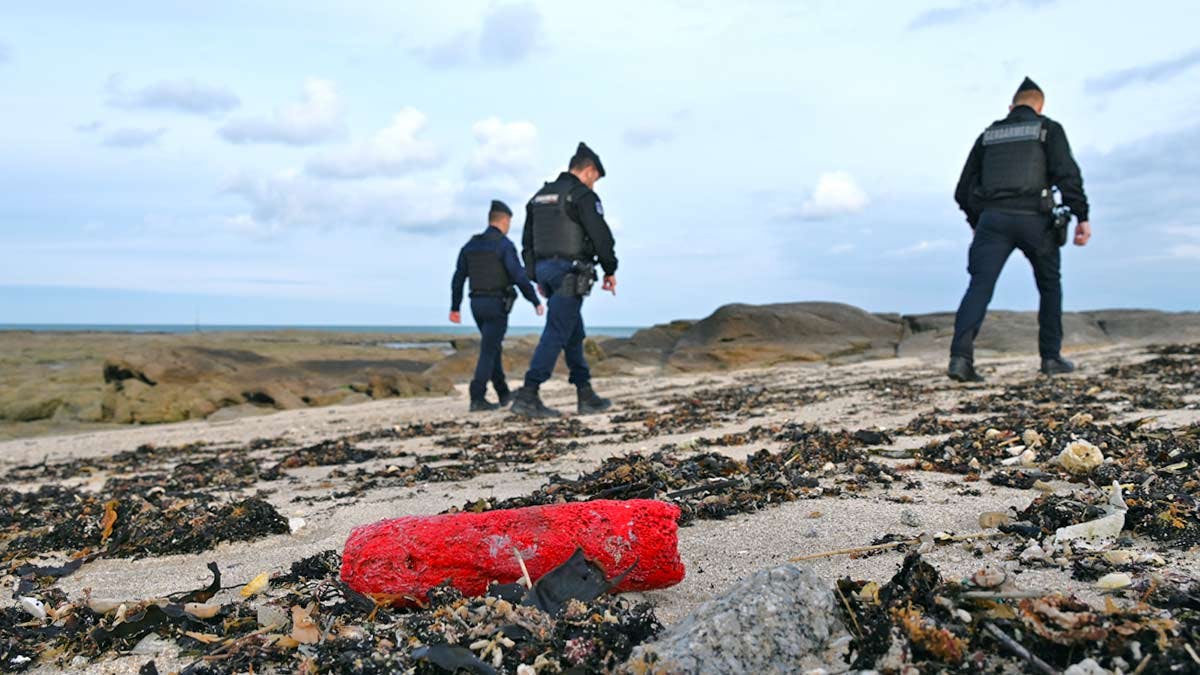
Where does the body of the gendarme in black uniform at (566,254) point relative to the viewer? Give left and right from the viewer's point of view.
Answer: facing away from the viewer and to the right of the viewer

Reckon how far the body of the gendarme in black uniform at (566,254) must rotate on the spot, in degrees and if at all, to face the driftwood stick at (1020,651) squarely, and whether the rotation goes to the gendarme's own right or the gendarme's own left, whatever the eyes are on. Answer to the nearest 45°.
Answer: approximately 135° to the gendarme's own right

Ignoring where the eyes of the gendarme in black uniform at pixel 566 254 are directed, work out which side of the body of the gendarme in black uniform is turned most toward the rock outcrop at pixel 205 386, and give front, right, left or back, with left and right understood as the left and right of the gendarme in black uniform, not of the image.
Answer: left

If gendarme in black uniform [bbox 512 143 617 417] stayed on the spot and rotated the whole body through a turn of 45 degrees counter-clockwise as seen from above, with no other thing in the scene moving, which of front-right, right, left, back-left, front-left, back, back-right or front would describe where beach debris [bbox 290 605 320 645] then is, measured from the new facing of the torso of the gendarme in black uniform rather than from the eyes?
back

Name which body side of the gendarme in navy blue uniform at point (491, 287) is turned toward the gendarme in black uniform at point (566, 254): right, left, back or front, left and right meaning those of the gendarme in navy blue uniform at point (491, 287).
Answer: right

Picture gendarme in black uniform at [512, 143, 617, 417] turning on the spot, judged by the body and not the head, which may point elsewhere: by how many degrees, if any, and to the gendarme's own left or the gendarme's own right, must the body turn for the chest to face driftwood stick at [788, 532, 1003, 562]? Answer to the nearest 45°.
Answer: approximately 135° to the gendarme's own right

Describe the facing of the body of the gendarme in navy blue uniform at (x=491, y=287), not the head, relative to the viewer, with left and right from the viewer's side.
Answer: facing away from the viewer and to the right of the viewer

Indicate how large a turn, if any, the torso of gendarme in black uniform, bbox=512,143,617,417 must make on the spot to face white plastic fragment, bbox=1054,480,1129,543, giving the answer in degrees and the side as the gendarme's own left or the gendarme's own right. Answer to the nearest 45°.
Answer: approximately 135° to the gendarme's own right

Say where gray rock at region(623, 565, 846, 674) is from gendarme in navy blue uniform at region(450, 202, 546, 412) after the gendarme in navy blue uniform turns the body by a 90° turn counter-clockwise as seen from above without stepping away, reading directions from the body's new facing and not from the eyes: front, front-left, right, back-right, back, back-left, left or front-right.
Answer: back-left

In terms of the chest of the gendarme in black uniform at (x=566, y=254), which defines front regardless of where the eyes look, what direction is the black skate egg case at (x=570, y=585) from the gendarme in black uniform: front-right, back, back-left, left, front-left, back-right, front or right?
back-right

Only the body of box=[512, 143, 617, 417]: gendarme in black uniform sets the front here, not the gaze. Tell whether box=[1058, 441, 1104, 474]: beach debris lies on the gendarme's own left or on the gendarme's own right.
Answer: on the gendarme's own right

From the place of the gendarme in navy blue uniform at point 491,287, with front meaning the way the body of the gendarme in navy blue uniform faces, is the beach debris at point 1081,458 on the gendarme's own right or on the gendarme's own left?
on the gendarme's own right

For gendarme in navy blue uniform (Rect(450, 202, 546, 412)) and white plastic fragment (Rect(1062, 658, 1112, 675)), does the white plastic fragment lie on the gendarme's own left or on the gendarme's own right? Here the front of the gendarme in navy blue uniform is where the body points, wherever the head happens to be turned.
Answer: on the gendarme's own right

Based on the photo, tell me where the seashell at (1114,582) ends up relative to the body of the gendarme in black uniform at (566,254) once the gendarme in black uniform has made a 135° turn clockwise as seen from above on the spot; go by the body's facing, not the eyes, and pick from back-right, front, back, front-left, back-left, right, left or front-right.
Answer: front

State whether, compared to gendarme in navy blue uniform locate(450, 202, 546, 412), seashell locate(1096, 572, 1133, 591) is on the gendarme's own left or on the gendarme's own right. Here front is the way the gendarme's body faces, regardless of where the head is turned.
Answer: on the gendarme's own right
